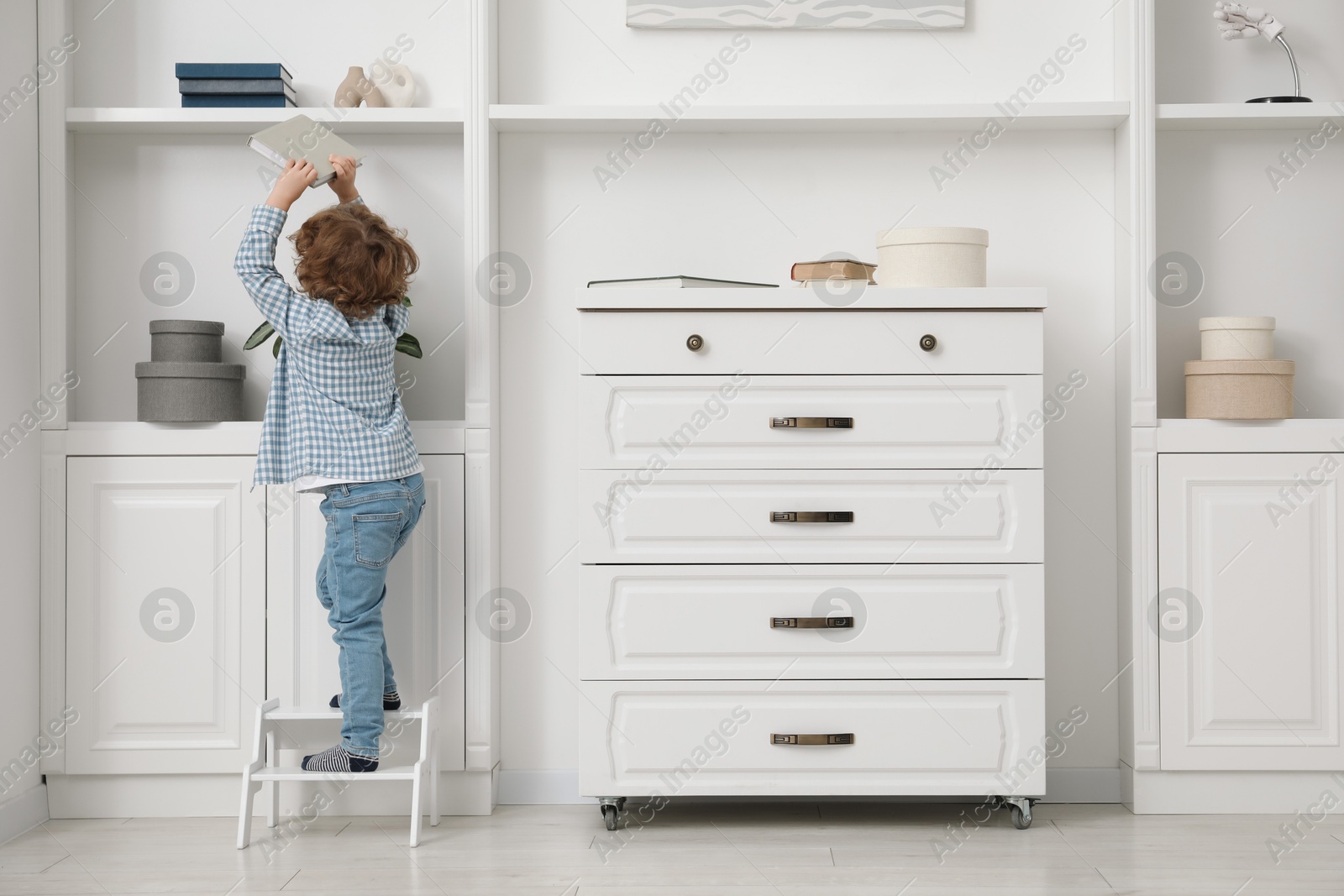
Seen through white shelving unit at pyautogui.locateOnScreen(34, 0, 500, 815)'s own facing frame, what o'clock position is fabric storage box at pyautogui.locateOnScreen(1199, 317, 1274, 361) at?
The fabric storage box is roughly at 10 o'clock from the white shelving unit.

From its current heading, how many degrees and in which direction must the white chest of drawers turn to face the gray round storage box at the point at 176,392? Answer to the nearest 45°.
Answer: approximately 90° to its right

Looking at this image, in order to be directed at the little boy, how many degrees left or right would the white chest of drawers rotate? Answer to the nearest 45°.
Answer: approximately 90° to its right

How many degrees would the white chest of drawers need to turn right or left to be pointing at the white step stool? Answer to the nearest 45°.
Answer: approximately 90° to its right

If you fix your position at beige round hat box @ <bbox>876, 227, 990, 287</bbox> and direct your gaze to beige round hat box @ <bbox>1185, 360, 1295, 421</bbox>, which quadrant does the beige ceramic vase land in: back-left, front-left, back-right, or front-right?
back-left

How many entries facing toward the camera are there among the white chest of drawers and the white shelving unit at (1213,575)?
2

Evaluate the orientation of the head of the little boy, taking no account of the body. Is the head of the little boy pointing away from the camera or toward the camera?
away from the camera

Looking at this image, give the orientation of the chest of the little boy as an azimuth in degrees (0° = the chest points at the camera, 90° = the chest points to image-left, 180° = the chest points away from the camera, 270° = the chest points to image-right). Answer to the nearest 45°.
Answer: approximately 135°

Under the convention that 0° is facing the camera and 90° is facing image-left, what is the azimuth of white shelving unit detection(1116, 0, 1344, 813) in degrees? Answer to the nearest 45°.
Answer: approximately 0°

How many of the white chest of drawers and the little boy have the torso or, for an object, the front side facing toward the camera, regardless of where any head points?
1

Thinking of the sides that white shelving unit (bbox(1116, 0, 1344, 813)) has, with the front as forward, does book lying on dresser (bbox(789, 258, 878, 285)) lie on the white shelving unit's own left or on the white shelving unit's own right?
on the white shelving unit's own right
